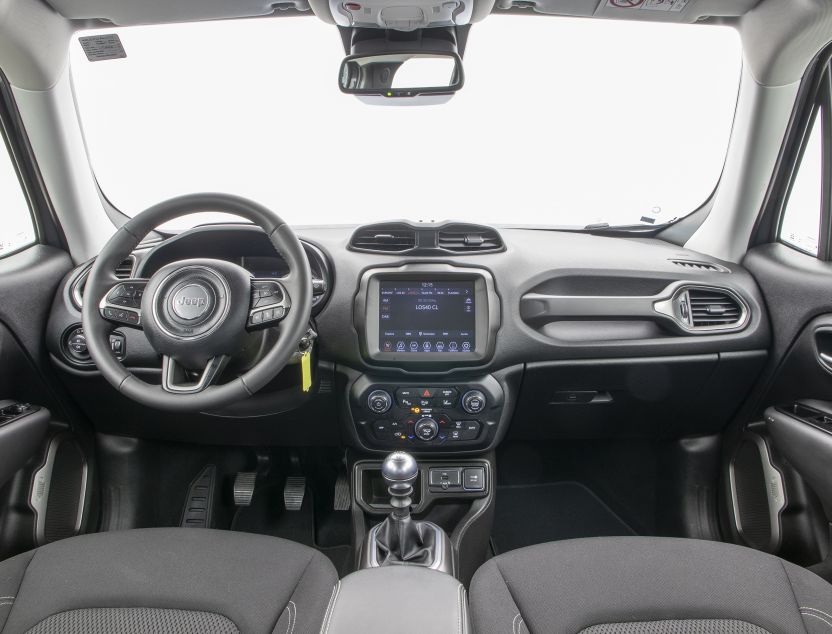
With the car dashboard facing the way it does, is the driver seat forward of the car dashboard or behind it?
forward

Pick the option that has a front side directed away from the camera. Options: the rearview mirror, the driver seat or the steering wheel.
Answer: the driver seat

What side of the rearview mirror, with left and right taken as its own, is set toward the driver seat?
front

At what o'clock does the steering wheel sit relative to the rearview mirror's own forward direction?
The steering wheel is roughly at 1 o'clock from the rearview mirror.

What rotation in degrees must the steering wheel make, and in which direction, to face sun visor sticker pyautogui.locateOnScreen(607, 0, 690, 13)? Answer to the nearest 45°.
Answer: approximately 90° to its left

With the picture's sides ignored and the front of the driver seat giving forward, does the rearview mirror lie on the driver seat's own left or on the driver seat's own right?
on the driver seat's own right

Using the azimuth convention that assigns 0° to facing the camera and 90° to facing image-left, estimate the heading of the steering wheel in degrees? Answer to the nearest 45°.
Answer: approximately 0°

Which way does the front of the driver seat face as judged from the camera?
facing away from the viewer

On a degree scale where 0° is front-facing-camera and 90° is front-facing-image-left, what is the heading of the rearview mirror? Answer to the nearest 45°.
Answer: approximately 0°
